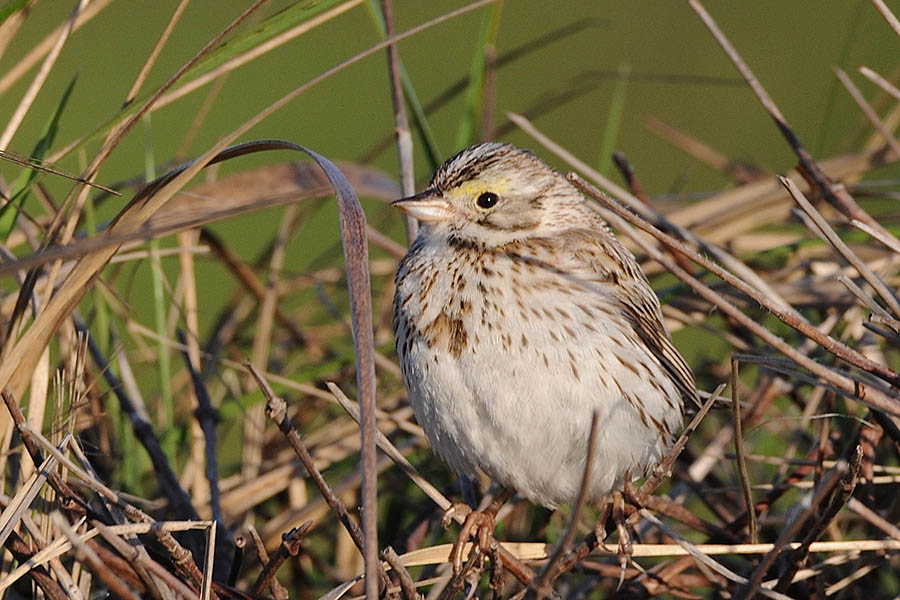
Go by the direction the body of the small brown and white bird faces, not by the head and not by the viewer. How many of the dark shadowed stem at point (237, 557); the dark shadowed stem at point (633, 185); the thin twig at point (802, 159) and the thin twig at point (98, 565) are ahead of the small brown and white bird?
2

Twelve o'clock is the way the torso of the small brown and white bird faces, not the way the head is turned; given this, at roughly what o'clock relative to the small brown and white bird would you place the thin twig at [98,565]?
The thin twig is roughly at 12 o'clock from the small brown and white bird.

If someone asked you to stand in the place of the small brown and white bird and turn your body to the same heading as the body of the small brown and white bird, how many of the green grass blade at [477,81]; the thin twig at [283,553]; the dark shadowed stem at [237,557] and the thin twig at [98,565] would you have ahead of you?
3

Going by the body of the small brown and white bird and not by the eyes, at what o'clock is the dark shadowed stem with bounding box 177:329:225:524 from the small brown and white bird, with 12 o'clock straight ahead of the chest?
The dark shadowed stem is roughly at 2 o'clock from the small brown and white bird.

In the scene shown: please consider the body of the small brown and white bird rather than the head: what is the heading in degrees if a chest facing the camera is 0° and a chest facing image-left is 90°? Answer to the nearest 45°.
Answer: approximately 45°

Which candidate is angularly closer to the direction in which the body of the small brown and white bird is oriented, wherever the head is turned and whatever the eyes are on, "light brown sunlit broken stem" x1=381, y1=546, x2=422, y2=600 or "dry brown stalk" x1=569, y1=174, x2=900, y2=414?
the light brown sunlit broken stem

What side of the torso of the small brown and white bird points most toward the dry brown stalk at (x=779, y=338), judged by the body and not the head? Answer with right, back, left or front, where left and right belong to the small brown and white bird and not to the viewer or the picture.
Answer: left

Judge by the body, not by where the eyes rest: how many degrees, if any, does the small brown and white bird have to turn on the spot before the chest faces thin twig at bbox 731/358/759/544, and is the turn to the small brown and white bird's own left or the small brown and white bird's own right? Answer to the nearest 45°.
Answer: approximately 90° to the small brown and white bird's own left

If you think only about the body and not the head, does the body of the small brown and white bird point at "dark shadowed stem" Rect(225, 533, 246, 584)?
yes
